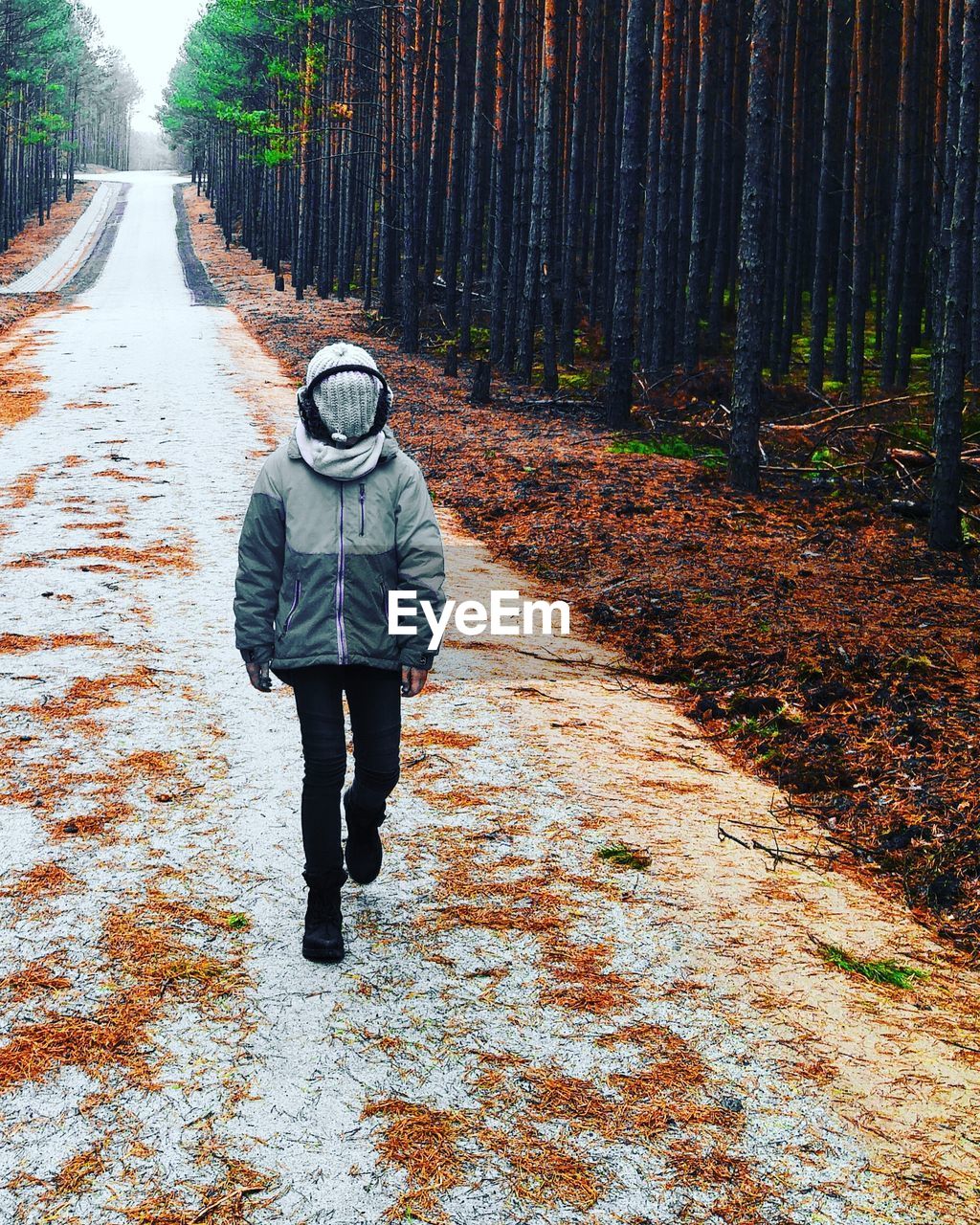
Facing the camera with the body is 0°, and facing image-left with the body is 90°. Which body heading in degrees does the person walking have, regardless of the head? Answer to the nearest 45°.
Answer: approximately 0°

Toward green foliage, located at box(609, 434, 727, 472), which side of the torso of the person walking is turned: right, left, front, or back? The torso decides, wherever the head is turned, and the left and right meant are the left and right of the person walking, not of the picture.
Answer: back

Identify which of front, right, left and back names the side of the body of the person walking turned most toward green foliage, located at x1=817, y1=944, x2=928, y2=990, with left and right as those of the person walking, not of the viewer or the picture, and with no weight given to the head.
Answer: left
